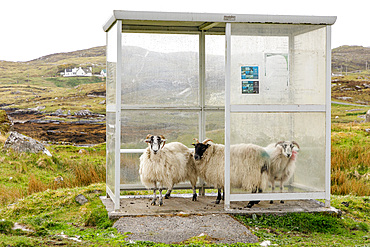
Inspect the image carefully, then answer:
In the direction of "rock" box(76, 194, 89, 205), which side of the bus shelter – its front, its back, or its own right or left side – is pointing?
right

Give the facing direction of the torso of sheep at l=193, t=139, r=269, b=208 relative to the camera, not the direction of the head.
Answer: to the viewer's left

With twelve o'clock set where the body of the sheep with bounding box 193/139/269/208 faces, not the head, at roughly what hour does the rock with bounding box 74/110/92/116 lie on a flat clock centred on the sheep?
The rock is roughly at 2 o'clock from the sheep.

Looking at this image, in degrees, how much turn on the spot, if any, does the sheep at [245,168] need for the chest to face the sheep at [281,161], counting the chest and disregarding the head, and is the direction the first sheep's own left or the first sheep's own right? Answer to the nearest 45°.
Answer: approximately 180°

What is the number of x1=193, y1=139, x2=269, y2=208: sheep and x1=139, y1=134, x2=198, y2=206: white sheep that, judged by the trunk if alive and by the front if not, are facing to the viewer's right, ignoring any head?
0

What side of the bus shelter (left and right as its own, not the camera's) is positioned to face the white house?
back

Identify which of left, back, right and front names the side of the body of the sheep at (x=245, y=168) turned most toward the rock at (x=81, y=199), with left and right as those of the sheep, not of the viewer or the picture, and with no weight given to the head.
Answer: front

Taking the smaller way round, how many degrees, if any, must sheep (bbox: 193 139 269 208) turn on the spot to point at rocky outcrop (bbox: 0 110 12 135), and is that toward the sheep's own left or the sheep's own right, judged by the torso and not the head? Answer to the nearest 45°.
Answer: approximately 45° to the sheep's own right

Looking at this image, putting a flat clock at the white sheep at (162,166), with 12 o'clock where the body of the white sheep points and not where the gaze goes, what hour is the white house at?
The white house is roughly at 4 o'clock from the white sheep.

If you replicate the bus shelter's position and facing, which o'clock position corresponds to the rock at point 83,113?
The rock is roughly at 5 o'clock from the bus shelter.
